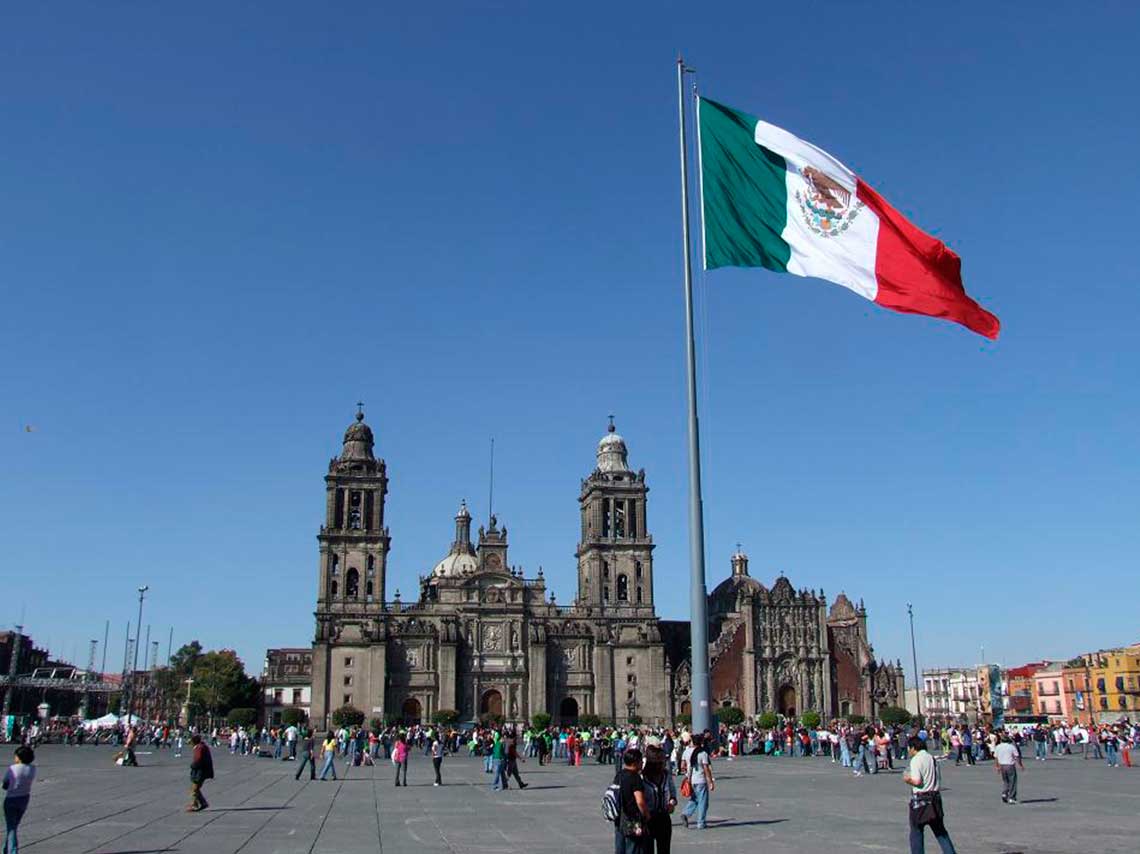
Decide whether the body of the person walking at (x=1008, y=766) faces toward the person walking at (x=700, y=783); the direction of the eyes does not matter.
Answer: no

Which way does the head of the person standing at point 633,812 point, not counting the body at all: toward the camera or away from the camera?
away from the camera

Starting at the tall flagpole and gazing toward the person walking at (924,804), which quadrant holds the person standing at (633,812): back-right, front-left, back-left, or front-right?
front-right

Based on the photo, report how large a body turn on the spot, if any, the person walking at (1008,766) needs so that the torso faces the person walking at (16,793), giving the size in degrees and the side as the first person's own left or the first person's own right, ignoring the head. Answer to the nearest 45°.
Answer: approximately 135° to the first person's own left

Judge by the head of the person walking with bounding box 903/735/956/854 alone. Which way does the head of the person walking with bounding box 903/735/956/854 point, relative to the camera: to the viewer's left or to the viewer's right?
to the viewer's left

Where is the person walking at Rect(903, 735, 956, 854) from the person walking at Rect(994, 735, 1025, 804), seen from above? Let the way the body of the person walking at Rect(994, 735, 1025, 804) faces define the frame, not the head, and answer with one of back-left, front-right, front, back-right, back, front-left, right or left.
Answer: back

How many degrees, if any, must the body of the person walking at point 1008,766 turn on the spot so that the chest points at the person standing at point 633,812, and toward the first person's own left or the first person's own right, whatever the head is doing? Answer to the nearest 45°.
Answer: approximately 180°

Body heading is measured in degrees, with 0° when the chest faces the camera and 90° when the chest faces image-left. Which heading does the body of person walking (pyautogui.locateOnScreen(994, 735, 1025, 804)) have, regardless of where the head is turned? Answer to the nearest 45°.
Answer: approximately 180°

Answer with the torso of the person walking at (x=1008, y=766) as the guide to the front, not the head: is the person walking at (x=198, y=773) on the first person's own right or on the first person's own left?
on the first person's own left
